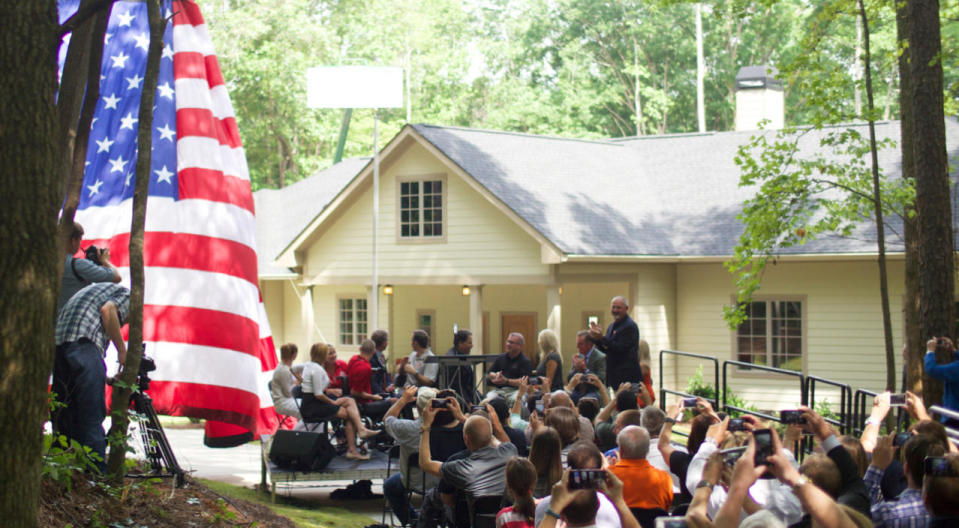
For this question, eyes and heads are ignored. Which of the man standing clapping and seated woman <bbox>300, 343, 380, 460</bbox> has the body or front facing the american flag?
the man standing clapping

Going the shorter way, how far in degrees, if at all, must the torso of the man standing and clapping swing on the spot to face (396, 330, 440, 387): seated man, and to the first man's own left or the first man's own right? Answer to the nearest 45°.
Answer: approximately 45° to the first man's own right

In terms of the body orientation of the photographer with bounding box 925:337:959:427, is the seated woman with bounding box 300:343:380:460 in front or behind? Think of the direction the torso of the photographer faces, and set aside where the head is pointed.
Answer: in front

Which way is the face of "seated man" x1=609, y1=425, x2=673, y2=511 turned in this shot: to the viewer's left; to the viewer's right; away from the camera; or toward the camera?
away from the camera

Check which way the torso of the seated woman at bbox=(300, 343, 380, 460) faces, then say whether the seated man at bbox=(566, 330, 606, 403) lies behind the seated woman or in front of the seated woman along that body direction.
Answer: in front

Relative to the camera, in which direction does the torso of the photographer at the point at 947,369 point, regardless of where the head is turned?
to the viewer's left

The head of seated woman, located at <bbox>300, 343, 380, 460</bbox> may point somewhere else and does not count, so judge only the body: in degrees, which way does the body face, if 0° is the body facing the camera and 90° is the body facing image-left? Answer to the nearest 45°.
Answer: approximately 270°

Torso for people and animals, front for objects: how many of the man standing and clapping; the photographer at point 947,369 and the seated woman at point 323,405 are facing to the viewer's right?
1

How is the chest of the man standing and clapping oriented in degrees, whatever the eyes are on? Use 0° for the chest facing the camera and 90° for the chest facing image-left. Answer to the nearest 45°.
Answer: approximately 45°
